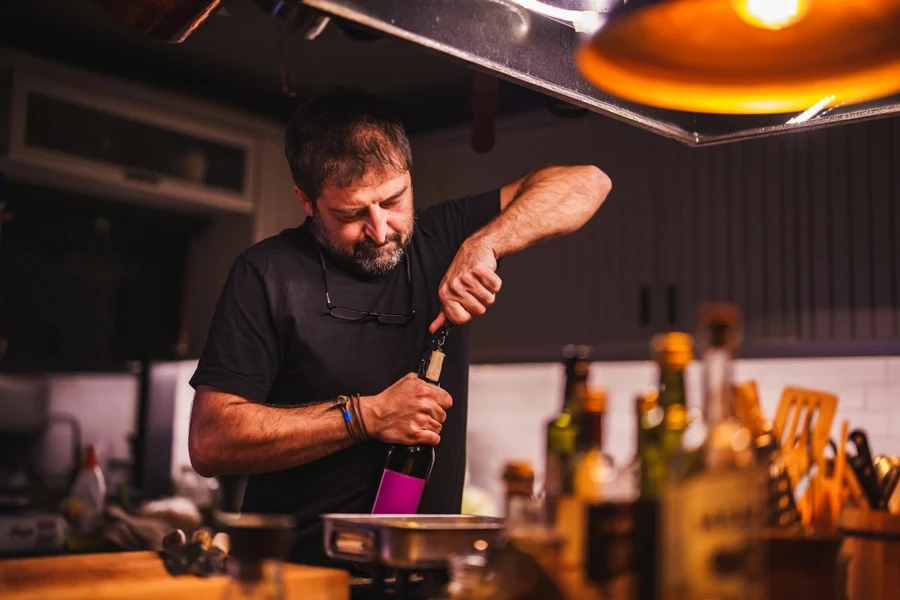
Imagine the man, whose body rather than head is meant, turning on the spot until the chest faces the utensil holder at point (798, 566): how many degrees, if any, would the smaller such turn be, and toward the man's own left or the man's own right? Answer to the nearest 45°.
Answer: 0° — they already face it

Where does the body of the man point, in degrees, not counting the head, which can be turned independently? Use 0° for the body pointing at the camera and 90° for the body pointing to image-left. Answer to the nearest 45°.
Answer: approximately 315°

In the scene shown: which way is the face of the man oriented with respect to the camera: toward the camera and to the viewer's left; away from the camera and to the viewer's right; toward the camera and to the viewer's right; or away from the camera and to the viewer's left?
toward the camera and to the viewer's right

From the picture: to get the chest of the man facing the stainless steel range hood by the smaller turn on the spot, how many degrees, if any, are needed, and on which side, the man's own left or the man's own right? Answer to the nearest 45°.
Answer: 0° — they already face it

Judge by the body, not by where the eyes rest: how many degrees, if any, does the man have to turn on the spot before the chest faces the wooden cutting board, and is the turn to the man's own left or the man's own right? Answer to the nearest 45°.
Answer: approximately 45° to the man's own right
